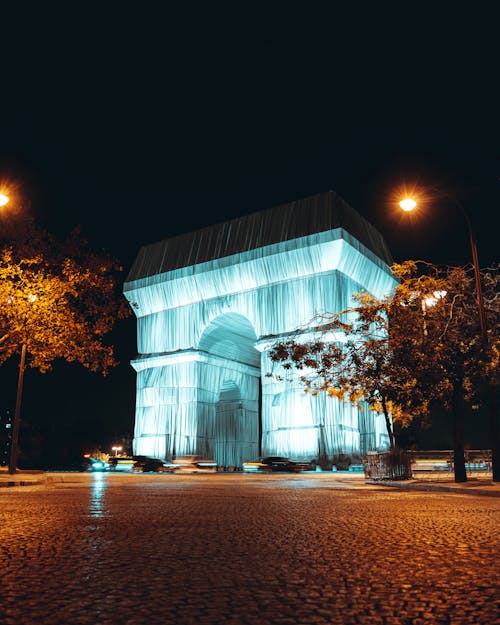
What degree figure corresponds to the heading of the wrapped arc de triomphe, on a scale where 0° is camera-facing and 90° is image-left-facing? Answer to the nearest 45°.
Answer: approximately 45°
